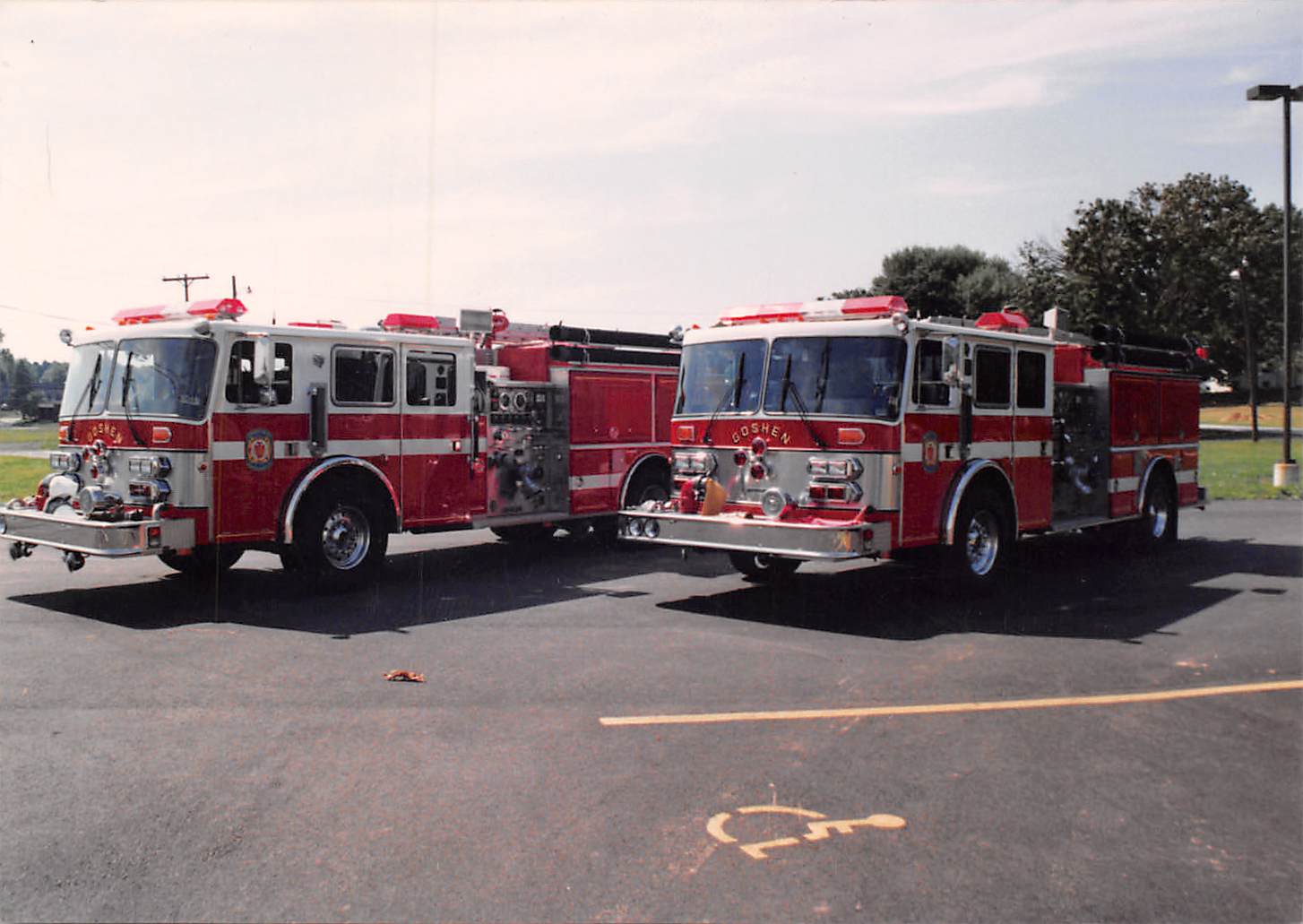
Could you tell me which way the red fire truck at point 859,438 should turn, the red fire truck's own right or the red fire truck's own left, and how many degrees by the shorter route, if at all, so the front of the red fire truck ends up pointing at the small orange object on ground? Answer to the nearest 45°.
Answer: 0° — it already faces it

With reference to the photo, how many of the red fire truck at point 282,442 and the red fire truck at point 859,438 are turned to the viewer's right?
0

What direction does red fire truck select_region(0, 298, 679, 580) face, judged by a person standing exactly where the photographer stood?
facing the viewer and to the left of the viewer

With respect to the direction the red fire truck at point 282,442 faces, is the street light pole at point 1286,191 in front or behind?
behind

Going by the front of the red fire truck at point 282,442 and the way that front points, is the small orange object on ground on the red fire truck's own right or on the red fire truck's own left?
on the red fire truck's own left

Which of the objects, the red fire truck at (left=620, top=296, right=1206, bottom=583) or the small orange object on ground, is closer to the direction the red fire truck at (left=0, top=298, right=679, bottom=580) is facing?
the small orange object on ground

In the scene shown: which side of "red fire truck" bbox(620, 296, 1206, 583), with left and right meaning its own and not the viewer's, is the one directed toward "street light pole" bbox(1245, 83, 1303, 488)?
back

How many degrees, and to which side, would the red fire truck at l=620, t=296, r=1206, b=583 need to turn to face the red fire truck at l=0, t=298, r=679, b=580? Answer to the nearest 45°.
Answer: approximately 45° to its right

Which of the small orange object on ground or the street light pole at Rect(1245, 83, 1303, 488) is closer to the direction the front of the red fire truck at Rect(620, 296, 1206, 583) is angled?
the small orange object on ground

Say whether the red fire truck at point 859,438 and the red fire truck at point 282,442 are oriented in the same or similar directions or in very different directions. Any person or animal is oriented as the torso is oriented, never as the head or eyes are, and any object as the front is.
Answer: same or similar directions

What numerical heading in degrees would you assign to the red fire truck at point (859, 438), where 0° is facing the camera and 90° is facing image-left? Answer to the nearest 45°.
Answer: approximately 45°
